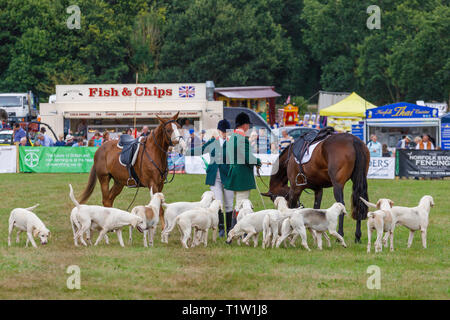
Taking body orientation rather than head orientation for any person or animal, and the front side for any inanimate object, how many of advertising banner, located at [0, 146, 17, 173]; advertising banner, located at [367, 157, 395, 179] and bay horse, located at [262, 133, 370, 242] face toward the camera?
2

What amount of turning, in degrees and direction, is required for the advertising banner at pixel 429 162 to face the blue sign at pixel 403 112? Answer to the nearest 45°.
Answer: approximately 180°

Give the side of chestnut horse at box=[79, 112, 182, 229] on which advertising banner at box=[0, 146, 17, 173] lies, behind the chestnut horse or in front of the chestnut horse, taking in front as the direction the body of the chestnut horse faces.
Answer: behind

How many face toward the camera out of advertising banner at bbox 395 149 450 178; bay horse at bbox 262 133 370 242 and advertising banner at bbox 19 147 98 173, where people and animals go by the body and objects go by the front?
2

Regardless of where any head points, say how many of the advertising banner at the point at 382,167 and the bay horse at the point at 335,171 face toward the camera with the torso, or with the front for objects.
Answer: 1

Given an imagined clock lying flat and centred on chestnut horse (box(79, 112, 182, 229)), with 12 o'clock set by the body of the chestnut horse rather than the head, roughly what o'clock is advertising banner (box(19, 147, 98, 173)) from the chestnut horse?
The advertising banner is roughly at 7 o'clock from the chestnut horse.

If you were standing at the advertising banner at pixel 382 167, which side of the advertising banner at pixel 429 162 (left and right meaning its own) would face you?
right

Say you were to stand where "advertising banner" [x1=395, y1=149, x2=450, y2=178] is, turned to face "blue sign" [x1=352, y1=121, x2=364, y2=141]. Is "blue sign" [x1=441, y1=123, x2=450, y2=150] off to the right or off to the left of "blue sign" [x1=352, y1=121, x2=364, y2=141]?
right

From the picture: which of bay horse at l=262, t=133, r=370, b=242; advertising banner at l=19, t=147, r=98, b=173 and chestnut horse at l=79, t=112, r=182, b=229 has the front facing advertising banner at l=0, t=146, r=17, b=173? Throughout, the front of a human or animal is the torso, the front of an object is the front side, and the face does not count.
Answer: bay horse at l=262, t=133, r=370, b=242
